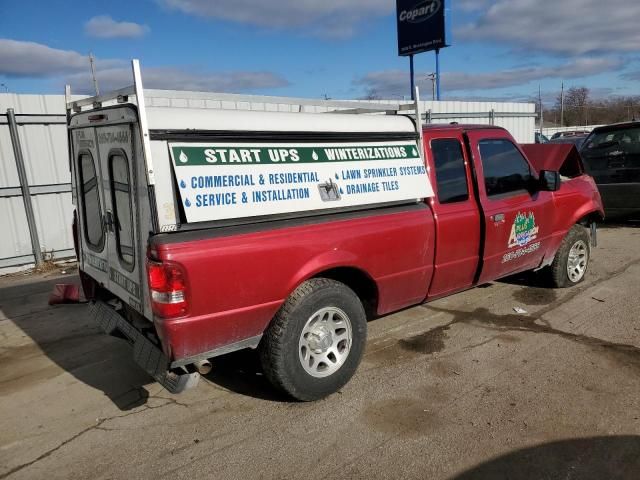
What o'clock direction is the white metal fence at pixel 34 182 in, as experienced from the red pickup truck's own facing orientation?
The white metal fence is roughly at 9 o'clock from the red pickup truck.

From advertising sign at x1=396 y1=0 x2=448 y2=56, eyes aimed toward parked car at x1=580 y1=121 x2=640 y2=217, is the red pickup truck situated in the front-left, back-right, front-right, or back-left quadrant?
front-right

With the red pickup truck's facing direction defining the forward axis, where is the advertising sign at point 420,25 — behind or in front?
in front

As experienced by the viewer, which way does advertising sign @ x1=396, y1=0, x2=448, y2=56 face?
facing the viewer and to the left of the viewer

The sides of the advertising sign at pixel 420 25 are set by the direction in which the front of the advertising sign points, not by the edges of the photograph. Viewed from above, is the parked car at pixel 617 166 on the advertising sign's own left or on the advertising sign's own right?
on the advertising sign's own left

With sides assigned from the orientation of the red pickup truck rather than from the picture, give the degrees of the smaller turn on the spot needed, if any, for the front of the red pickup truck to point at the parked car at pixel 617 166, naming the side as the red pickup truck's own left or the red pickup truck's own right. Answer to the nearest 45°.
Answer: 0° — it already faces it

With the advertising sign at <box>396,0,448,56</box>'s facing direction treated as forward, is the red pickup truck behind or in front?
in front

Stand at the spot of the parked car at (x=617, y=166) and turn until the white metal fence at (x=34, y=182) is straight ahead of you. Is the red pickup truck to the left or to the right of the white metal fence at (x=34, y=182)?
left

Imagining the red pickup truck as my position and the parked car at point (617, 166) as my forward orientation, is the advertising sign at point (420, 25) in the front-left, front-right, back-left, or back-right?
front-left

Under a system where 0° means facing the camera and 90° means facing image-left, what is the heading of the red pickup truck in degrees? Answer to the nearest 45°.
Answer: approximately 225°
